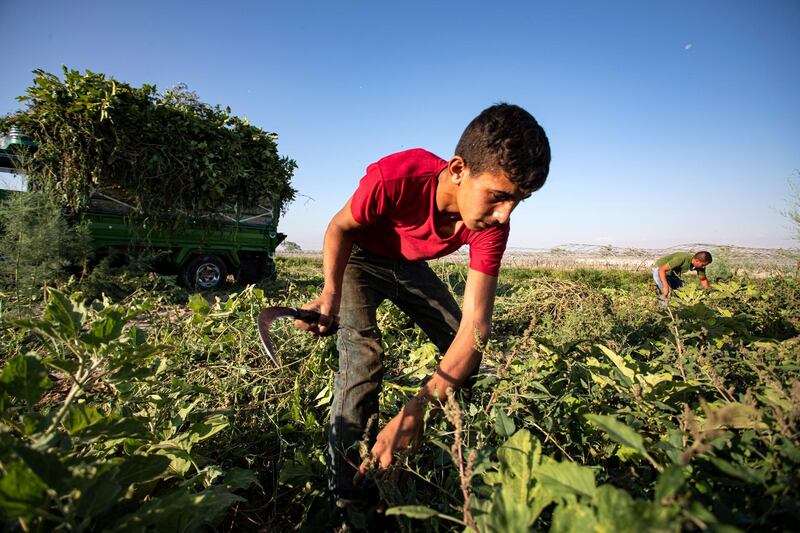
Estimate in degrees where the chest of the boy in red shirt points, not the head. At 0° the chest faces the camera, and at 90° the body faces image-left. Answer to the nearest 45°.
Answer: approximately 315°

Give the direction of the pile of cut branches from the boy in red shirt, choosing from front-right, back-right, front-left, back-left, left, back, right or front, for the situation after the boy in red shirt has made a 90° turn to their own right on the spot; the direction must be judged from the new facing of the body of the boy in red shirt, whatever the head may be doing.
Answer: right

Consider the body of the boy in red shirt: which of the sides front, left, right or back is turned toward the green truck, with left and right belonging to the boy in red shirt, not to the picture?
back

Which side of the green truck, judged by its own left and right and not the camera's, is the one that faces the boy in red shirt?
left

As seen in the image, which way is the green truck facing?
to the viewer's left

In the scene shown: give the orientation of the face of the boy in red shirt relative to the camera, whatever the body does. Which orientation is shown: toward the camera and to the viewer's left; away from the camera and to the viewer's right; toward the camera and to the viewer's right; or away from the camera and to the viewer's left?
toward the camera and to the viewer's right

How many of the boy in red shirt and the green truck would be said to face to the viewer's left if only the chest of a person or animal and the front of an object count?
1

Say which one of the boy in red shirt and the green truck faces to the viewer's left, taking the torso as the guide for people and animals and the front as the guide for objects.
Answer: the green truck
